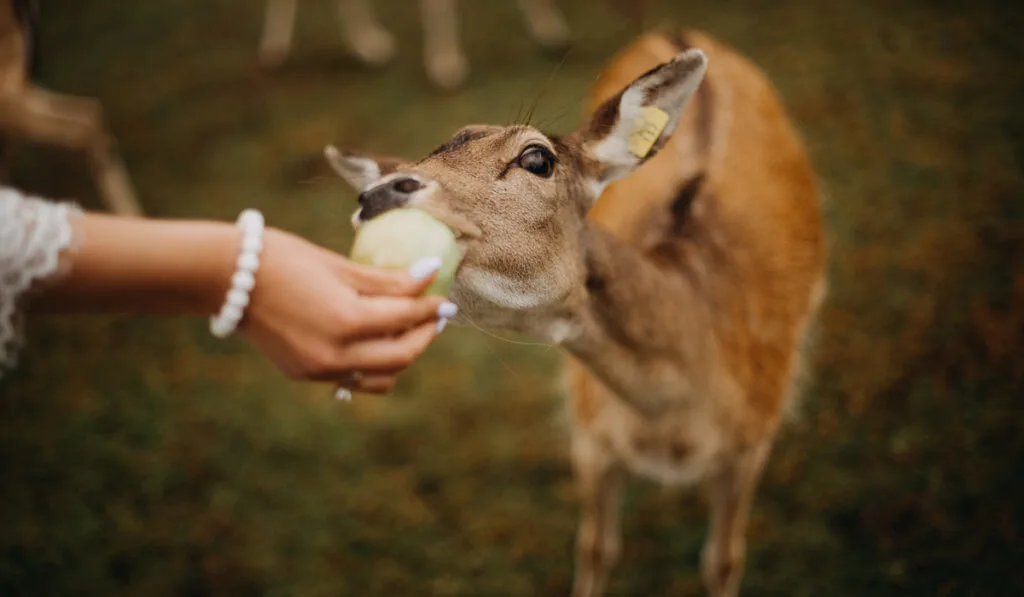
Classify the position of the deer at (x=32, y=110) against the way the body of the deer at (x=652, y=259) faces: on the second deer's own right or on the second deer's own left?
on the second deer's own right

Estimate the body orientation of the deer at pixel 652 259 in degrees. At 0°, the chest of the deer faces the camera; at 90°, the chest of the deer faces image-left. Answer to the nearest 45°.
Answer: approximately 0°

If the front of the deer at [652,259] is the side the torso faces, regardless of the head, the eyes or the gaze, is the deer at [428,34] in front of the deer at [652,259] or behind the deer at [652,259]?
behind
